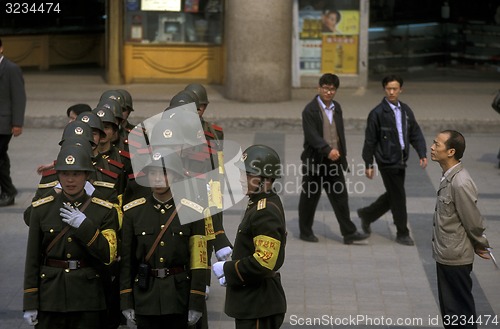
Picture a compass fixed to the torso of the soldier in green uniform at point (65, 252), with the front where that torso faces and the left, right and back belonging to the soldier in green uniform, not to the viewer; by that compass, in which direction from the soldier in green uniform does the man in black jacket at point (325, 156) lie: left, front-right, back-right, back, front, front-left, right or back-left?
back-left

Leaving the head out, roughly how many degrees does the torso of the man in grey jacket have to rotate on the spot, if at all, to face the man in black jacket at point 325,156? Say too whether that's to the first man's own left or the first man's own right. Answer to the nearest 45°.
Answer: approximately 45° to the first man's own right

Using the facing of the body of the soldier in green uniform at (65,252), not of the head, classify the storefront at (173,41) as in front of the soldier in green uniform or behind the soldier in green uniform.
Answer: behind

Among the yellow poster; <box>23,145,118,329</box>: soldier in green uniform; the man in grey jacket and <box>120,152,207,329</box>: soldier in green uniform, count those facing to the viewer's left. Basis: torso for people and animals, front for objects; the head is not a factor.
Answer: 1

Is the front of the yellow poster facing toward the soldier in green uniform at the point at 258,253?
yes

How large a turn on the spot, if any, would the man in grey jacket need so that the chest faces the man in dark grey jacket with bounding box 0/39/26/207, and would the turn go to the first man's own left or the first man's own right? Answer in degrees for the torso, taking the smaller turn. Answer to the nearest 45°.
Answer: approximately 45° to the first man's own right

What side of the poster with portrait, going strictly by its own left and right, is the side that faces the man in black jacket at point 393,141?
front

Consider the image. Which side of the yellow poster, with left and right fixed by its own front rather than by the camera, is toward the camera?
front

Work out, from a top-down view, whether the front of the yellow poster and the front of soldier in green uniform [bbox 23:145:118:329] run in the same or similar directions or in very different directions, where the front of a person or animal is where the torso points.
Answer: same or similar directions

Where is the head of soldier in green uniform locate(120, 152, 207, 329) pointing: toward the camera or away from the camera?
toward the camera

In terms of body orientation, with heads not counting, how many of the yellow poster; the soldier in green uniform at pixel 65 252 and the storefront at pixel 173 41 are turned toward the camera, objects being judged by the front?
3

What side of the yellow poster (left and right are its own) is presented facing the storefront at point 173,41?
right

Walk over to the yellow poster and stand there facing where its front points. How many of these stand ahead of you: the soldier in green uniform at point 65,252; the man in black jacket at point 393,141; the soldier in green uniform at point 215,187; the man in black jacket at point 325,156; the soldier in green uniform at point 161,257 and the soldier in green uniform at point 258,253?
6

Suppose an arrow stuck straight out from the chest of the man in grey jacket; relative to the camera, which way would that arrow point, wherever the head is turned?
to the viewer's left

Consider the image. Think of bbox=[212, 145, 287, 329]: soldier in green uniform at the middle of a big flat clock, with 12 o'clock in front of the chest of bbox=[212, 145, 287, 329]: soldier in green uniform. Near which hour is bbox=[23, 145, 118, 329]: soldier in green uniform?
bbox=[23, 145, 118, 329]: soldier in green uniform is roughly at 12 o'clock from bbox=[212, 145, 287, 329]: soldier in green uniform.

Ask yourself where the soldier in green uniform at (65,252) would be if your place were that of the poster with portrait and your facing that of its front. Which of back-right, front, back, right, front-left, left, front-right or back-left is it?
front
